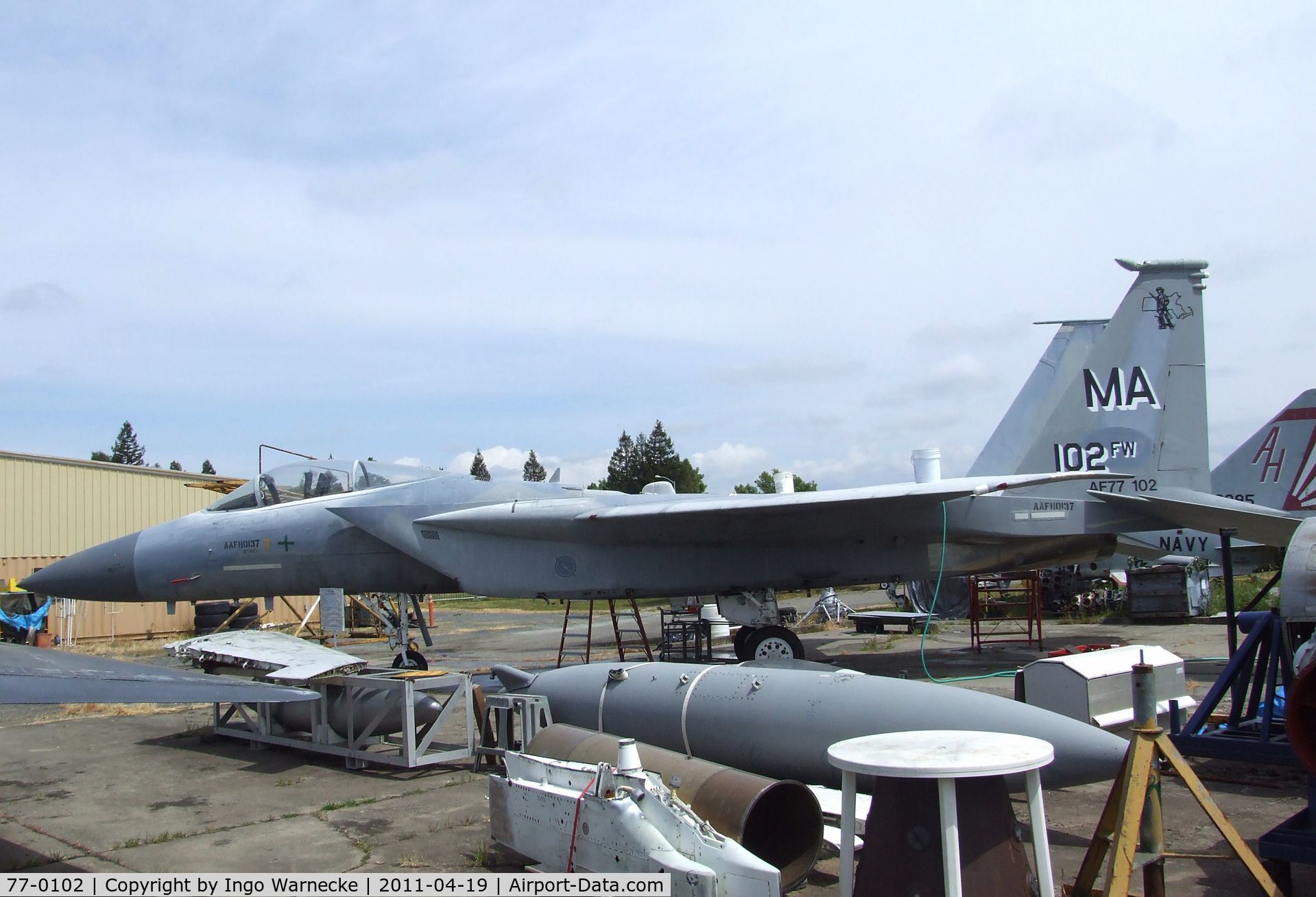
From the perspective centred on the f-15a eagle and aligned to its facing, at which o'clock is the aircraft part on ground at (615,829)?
The aircraft part on ground is roughly at 9 o'clock from the f-15a eagle.

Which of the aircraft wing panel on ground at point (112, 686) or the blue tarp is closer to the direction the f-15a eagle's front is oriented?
the blue tarp

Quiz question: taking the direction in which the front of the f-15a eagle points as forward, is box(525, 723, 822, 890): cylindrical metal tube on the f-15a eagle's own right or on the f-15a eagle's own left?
on the f-15a eagle's own left

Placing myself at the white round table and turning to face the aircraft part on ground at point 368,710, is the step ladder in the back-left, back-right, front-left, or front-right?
front-right

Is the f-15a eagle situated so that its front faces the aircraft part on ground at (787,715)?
no

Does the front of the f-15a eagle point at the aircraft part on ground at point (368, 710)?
no

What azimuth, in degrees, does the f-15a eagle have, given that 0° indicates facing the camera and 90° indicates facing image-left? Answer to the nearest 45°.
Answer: approximately 90°

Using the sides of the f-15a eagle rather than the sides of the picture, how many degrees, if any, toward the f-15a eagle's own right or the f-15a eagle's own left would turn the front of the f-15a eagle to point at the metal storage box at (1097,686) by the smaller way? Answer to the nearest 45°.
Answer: approximately 135° to the f-15a eagle's own left

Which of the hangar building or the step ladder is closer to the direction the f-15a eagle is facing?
the hangar building

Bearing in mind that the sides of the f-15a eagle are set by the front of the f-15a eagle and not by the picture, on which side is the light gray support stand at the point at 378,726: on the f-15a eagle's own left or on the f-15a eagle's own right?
on the f-15a eagle's own left

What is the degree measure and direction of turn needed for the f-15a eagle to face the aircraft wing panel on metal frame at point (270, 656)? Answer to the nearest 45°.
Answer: approximately 45° to its left

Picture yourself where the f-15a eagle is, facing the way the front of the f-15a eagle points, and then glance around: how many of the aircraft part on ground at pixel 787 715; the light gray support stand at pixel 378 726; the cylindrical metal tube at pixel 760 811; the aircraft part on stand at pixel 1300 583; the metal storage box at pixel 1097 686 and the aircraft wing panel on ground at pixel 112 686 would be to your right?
0
